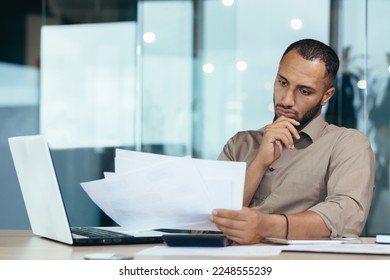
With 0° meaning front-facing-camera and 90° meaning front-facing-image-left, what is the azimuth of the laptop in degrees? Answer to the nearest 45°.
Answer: approximately 270°

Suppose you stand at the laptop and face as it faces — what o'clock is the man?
The man is roughly at 11 o'clock from the laptop.

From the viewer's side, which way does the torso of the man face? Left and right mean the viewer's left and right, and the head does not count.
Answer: facing the viewer and to the left of the viewer

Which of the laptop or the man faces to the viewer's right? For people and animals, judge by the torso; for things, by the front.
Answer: the laptop

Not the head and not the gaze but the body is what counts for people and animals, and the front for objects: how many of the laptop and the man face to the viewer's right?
1

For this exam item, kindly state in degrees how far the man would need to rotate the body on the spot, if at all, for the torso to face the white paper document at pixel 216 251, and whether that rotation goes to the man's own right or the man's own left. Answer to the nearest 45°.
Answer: approximately 45° to the man's own left

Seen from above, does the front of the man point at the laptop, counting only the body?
yes
